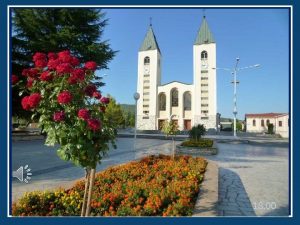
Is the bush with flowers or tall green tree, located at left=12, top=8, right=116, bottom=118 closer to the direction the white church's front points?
the bush with flowers

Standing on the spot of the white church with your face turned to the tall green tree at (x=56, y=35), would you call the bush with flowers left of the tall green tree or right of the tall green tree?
left

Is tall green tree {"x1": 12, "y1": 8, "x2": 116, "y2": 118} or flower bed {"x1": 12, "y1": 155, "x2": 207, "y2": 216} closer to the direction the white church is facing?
the flower bed

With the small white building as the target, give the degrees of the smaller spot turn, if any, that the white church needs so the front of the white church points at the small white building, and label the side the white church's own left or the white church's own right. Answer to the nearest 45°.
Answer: approximately 90° to the white church's own left

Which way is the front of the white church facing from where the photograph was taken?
facing the viewer

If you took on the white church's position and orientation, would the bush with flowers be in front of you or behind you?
in front
